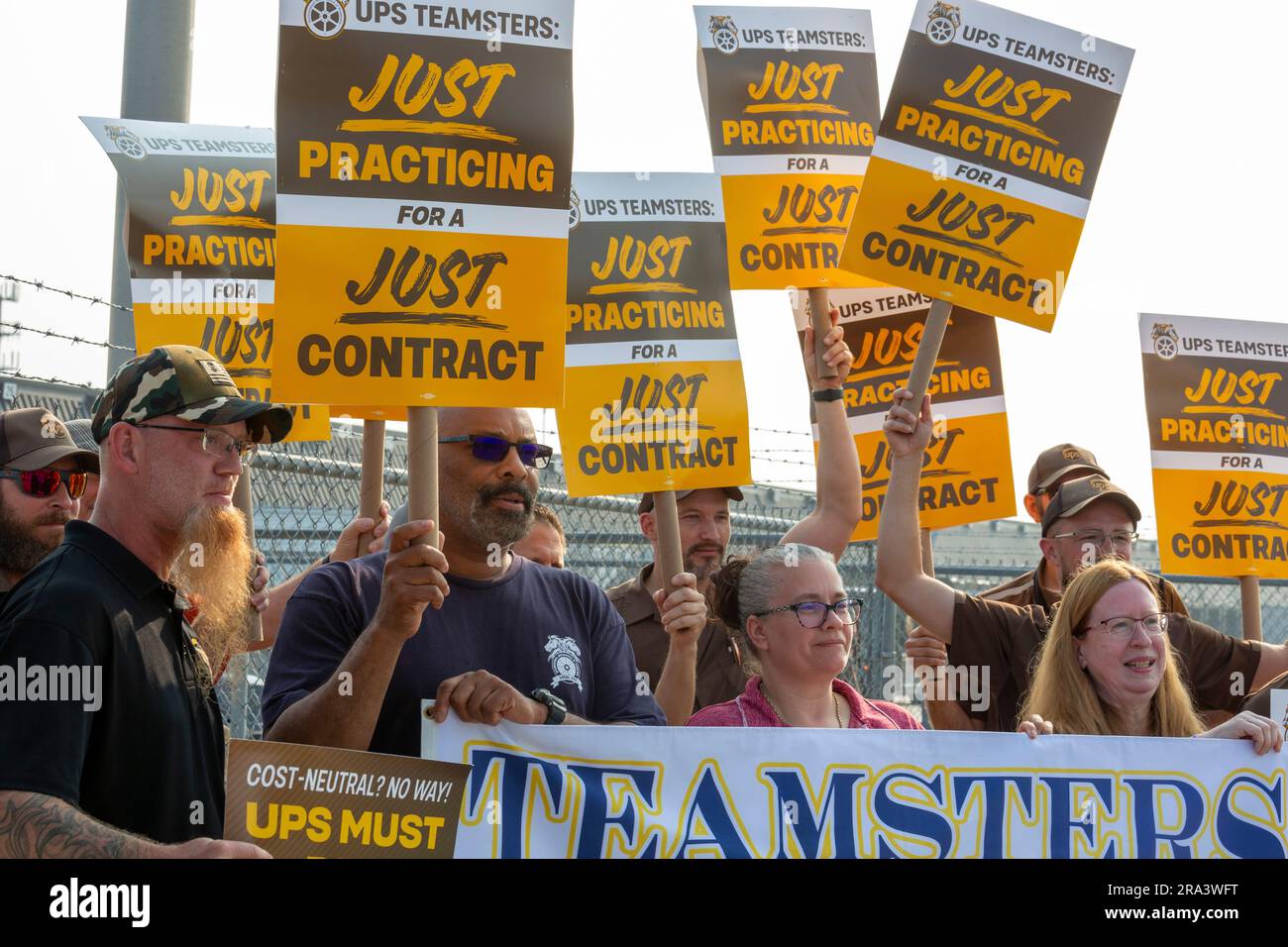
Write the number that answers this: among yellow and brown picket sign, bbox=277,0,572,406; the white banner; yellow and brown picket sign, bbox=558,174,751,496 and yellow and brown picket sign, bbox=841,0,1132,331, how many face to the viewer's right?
0

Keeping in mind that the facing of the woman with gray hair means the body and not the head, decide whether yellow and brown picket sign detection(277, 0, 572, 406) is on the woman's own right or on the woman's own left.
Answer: on the woman's own right

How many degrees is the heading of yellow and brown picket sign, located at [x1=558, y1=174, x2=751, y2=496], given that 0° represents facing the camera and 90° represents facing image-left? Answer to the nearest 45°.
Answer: approximately 0°

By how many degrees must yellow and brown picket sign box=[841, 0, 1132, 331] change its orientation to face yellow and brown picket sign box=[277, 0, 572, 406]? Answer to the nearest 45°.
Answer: approximately 45° to its right

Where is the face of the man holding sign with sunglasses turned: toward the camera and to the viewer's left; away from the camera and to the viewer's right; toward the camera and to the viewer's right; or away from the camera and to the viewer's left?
toward the camera and to the viewer's right

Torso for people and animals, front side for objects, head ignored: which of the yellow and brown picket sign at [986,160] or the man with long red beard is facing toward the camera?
the yellow and brown picket sign

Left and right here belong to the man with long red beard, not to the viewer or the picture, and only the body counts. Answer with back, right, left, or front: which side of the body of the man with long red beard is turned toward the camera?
right

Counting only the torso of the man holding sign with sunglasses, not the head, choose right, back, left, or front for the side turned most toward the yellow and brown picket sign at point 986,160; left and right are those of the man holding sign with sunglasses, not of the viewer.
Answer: left

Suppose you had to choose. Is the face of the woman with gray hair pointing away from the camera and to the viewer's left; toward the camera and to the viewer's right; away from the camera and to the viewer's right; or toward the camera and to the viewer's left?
toward the camera and to the viewer's right

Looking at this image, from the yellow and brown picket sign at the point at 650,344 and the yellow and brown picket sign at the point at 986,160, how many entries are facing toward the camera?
2

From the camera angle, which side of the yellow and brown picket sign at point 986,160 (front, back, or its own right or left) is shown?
front

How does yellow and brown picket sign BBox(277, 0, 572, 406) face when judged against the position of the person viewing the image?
facing the viewer

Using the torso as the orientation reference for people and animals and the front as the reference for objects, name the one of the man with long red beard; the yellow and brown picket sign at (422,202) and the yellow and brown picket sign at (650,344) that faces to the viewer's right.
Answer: the man with long red beard

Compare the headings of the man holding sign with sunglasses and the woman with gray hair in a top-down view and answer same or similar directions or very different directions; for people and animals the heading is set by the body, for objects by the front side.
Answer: same or similar directions
